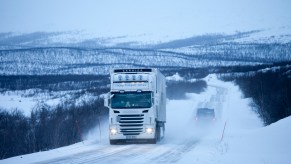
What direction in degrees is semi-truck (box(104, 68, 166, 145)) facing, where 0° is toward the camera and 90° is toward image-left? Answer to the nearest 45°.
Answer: approximately 0°
